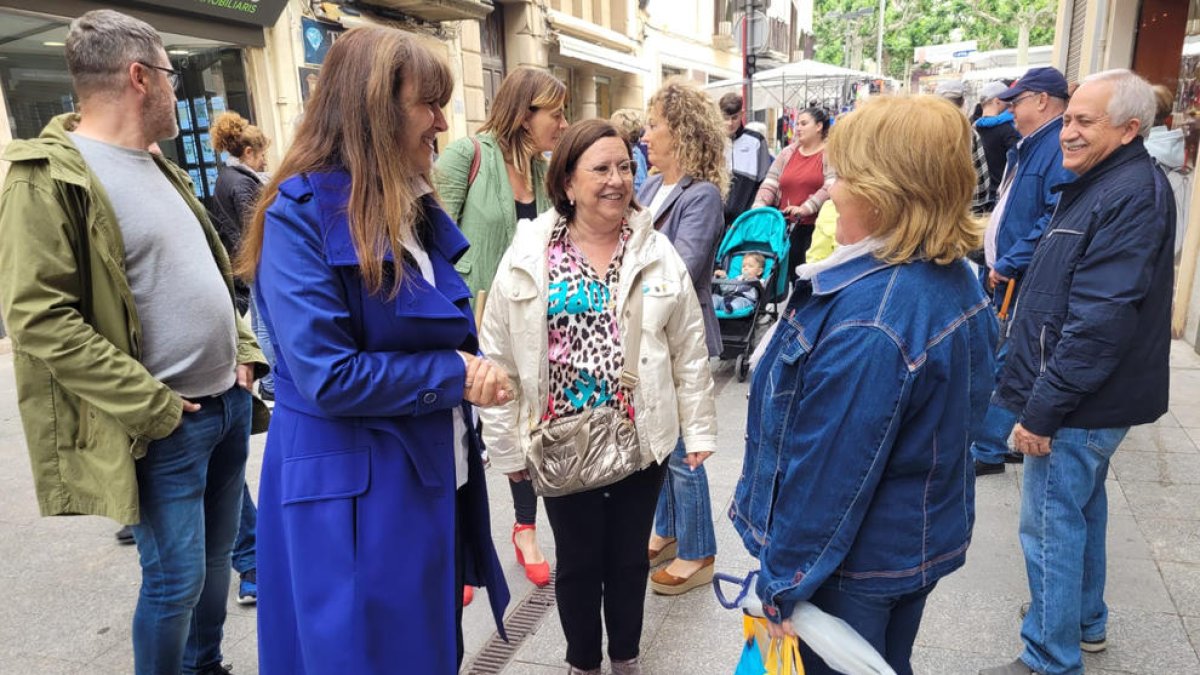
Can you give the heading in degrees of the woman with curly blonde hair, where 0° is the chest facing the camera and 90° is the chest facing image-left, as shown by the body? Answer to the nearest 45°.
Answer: approximately 90°

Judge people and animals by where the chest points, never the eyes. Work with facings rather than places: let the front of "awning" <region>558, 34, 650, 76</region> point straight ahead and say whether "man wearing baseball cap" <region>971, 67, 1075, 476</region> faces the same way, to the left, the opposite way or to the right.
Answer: the opposite way

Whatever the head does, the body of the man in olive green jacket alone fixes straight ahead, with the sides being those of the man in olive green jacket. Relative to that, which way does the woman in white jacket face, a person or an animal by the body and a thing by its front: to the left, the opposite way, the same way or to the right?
to the right

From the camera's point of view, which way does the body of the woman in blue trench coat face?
to the viewer's right

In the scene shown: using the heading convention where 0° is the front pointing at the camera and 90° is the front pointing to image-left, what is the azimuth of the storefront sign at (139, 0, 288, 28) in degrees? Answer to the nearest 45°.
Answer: approximately 315°

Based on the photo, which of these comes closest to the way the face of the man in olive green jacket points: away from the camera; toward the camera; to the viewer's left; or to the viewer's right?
to the viewer's right

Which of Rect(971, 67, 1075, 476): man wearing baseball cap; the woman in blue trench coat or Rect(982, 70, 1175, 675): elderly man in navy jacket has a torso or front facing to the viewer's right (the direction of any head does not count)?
the woman in blue trench coat

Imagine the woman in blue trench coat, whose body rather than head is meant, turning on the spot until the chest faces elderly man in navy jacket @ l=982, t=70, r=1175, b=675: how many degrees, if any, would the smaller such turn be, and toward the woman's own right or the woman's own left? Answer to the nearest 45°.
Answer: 0° — they already face them

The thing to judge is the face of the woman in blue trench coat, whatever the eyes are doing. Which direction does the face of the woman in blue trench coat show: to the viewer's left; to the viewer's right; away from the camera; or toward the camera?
to the viewer's right

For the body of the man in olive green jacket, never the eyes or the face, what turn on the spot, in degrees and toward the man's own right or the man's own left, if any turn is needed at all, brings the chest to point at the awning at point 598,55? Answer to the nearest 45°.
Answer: approximately 90° to the man's own left

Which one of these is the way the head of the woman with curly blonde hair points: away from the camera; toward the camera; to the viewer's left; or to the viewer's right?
to the viewer's left
